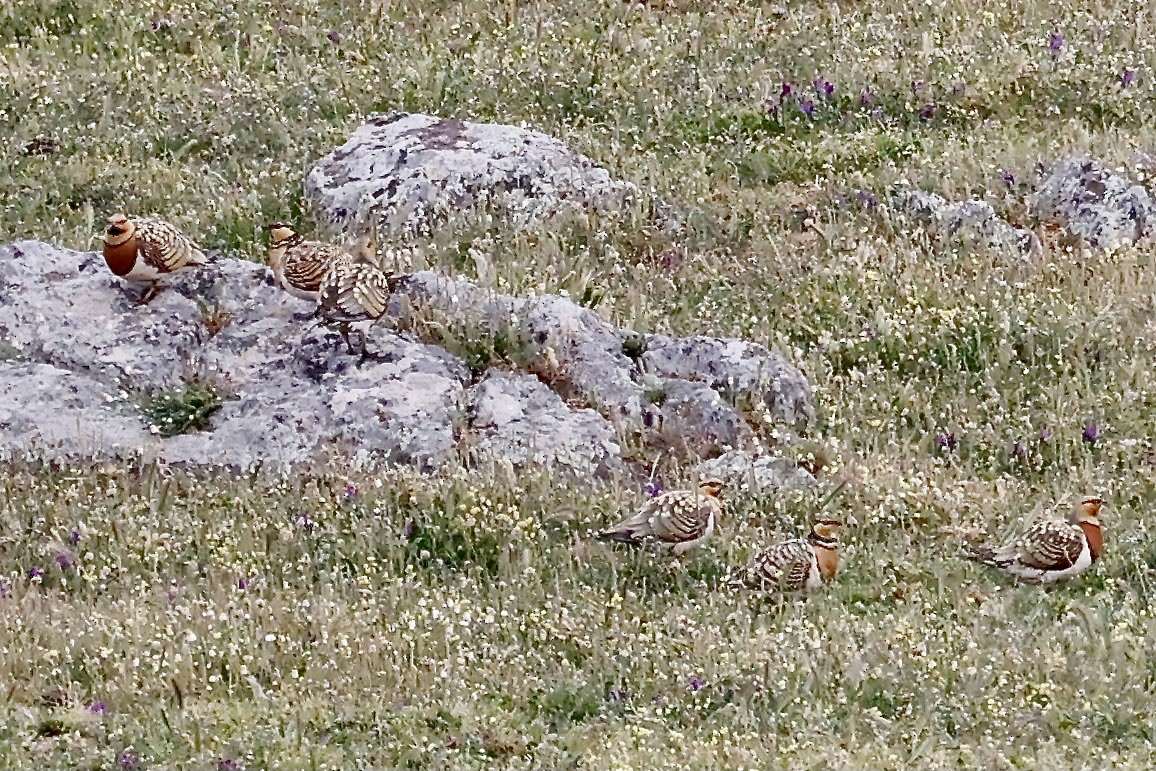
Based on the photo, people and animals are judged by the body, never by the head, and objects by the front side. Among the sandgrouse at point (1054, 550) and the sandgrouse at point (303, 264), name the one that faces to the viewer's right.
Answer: the sandgrouse at point (1054, 550)

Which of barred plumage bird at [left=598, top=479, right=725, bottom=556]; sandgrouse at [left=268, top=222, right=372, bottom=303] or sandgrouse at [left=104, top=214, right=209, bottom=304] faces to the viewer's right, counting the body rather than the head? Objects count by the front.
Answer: the barred plumage bird

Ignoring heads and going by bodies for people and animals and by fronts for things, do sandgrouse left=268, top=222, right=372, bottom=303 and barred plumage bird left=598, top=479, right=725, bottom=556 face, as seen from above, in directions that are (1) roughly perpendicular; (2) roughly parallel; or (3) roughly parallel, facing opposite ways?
roughly parallel, facing opposite ways

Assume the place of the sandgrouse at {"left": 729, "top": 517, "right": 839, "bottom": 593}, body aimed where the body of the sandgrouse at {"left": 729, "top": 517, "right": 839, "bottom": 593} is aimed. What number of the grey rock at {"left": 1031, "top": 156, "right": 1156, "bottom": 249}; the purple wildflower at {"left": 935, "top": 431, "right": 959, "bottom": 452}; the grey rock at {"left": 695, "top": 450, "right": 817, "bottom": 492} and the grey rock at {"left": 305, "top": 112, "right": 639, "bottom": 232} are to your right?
0

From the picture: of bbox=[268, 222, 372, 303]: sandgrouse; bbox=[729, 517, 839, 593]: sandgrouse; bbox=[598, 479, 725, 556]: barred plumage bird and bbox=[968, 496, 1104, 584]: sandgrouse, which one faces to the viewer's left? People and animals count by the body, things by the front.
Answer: bbox=[268, 222, 372, 303]: sandgrouse

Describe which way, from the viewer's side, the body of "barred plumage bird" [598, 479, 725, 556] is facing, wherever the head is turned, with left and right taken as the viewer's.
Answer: facing to the right of the viewer

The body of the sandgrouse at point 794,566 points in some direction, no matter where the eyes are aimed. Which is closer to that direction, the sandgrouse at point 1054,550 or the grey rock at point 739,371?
the sandgrouse

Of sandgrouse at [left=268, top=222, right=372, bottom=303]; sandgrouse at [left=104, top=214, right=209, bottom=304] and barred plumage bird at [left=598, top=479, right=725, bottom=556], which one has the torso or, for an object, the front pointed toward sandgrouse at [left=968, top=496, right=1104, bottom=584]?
the barred plumage bird

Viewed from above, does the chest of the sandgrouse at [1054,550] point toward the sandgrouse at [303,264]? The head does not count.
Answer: no

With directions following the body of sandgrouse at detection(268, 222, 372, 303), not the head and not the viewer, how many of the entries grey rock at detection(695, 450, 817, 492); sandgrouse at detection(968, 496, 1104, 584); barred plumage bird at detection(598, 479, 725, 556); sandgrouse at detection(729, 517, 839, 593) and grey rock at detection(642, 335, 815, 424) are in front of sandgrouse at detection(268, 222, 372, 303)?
0

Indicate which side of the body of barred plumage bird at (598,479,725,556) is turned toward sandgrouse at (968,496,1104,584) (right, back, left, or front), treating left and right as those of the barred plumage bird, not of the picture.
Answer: front

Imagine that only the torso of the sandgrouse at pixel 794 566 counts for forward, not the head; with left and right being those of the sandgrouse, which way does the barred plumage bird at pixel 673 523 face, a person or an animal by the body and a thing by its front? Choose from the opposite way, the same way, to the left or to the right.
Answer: the same way

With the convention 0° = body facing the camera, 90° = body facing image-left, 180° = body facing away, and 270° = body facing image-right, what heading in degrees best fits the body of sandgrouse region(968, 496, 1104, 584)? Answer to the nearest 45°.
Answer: approximately 270°

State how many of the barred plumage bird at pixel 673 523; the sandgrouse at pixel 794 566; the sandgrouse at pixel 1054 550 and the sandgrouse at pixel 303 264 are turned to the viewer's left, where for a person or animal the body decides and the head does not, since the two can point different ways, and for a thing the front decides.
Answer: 1

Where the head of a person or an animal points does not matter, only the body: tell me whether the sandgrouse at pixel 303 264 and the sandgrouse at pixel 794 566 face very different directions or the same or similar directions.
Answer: very different directions

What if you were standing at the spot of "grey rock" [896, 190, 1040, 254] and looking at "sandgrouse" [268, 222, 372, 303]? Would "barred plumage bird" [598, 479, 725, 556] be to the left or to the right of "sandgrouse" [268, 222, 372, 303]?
left

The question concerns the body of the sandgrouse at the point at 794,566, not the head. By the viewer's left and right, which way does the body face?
facing to the right of the viewer

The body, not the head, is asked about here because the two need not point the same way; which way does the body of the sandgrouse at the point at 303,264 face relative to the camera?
to the viewer's left

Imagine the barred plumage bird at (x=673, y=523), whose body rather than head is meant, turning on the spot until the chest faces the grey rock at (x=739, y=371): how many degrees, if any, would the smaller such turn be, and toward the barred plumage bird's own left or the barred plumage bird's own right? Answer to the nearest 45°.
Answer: approximately 90° to the barred plumage bird's own left
